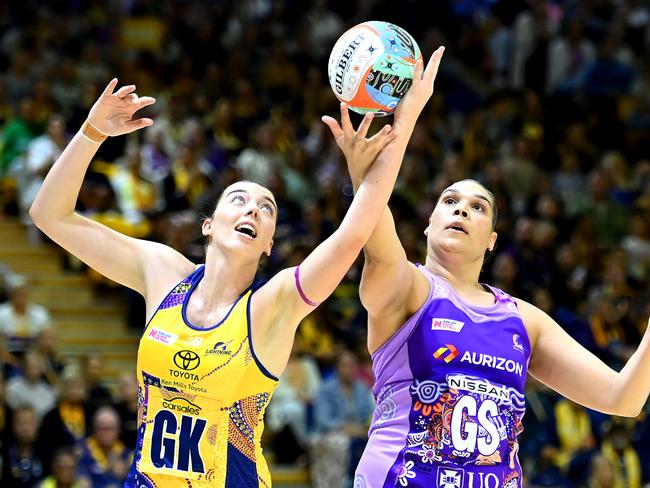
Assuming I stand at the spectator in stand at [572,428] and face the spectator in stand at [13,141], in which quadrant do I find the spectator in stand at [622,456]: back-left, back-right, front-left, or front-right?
back-left

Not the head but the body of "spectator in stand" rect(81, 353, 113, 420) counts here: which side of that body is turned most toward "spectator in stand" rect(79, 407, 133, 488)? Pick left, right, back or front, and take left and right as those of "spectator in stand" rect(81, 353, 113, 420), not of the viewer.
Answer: front

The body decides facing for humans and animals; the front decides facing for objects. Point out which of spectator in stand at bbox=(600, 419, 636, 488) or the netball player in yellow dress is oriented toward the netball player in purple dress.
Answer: the spectator in stand

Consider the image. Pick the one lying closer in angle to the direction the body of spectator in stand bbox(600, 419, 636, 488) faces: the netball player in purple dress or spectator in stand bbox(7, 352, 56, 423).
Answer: the netball player in purple dress

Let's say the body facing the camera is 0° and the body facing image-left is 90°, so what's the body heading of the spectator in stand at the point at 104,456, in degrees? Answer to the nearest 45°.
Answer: approximately 0°

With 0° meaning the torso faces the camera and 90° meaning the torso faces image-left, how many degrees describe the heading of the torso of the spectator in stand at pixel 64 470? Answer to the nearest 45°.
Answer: approximately 0°
